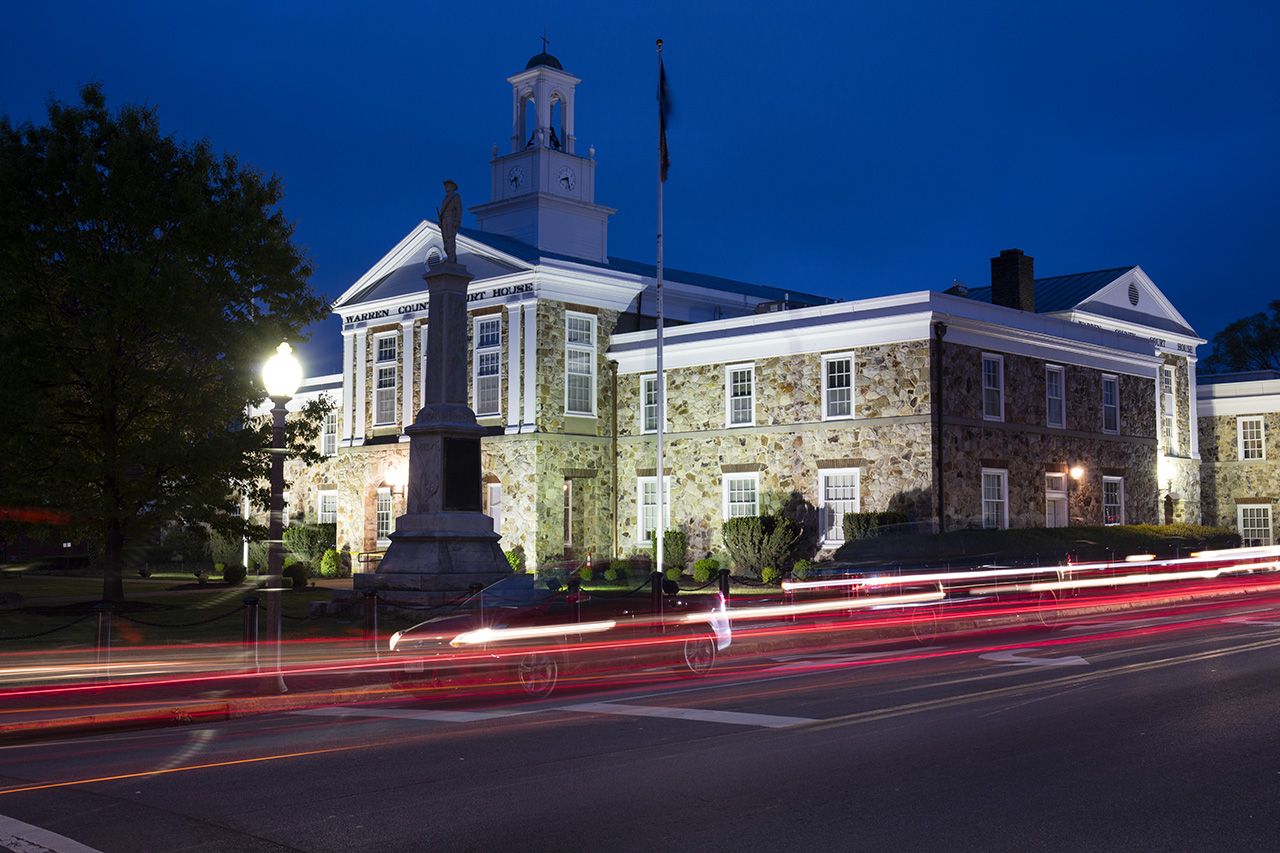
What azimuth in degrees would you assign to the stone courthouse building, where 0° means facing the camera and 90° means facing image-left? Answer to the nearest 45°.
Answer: approximately 45°

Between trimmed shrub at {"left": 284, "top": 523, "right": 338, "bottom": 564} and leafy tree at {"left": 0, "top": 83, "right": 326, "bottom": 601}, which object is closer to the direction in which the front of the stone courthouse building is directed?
the leafy tree

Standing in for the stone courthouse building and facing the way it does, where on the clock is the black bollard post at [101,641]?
The black bollard post is roughly at 11 o'clock from the stone courthouse building.

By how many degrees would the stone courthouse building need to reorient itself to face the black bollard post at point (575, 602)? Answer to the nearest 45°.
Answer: approximately 45° to its left

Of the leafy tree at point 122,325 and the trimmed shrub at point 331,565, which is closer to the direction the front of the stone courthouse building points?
the leafy tree

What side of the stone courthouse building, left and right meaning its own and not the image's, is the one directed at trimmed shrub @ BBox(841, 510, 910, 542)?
left

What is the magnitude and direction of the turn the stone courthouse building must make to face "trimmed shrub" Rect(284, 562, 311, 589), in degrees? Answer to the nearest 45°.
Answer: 0° — it already faces it

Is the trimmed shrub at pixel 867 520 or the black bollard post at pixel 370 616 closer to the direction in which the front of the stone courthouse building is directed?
the black bollard post
